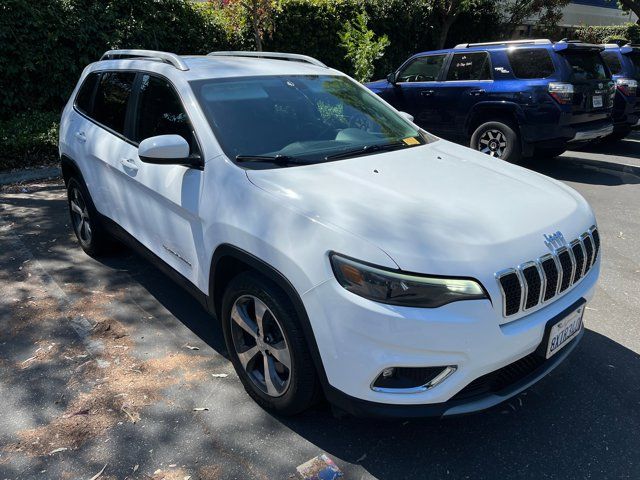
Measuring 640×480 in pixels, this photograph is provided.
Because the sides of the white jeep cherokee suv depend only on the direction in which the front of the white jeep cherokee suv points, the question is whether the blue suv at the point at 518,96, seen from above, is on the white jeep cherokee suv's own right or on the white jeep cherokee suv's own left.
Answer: on the white jeep cherokee suv's own left

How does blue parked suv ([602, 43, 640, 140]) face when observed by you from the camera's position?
facing away from the viewer and to the left of the viewer

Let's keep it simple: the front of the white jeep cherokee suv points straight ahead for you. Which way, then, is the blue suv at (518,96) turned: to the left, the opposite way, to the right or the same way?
the opposite way

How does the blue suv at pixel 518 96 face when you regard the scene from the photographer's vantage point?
facing away from the viewer and to the left of the viewer

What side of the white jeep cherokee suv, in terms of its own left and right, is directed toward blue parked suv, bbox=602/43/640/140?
left

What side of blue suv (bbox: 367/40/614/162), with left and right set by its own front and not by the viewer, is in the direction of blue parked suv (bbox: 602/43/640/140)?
right

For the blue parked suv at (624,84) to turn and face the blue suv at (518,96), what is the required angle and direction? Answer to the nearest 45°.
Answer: approximately 90° to its left

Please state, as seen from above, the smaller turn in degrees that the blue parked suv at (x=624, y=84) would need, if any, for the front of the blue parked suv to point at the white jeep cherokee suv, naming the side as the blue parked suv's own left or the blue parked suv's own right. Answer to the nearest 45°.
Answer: approximately 135° to the blue parked suv's own left
